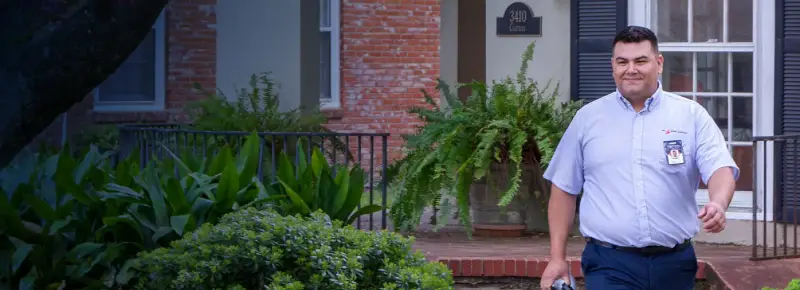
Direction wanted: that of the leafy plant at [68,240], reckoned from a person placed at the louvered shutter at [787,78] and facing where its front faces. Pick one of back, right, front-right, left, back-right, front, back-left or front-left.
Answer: front-right

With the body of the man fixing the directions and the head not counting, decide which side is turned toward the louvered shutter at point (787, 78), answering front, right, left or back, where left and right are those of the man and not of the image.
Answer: back

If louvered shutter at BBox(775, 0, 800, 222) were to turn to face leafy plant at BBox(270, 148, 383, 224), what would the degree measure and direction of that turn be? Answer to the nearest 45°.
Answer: approximately 45° to its right

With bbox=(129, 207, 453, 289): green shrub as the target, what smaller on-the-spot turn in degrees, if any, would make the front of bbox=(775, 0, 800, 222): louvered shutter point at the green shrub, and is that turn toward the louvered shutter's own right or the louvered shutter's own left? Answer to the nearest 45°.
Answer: approximately 45° to the louvered shutter's own right

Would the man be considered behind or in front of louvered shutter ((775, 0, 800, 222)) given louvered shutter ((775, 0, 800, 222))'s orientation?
in front

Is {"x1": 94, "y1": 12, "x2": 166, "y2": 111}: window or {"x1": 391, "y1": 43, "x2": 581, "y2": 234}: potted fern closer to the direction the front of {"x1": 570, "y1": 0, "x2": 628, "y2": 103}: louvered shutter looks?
the potted fern

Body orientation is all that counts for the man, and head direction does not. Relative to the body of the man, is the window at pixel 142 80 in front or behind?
behind

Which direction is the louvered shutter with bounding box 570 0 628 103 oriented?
toward the camera

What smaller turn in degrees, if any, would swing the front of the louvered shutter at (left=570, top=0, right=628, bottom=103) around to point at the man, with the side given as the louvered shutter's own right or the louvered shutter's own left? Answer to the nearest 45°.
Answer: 0° — it already faces them

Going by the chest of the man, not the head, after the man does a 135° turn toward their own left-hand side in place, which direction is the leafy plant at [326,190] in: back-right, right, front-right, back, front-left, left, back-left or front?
left
